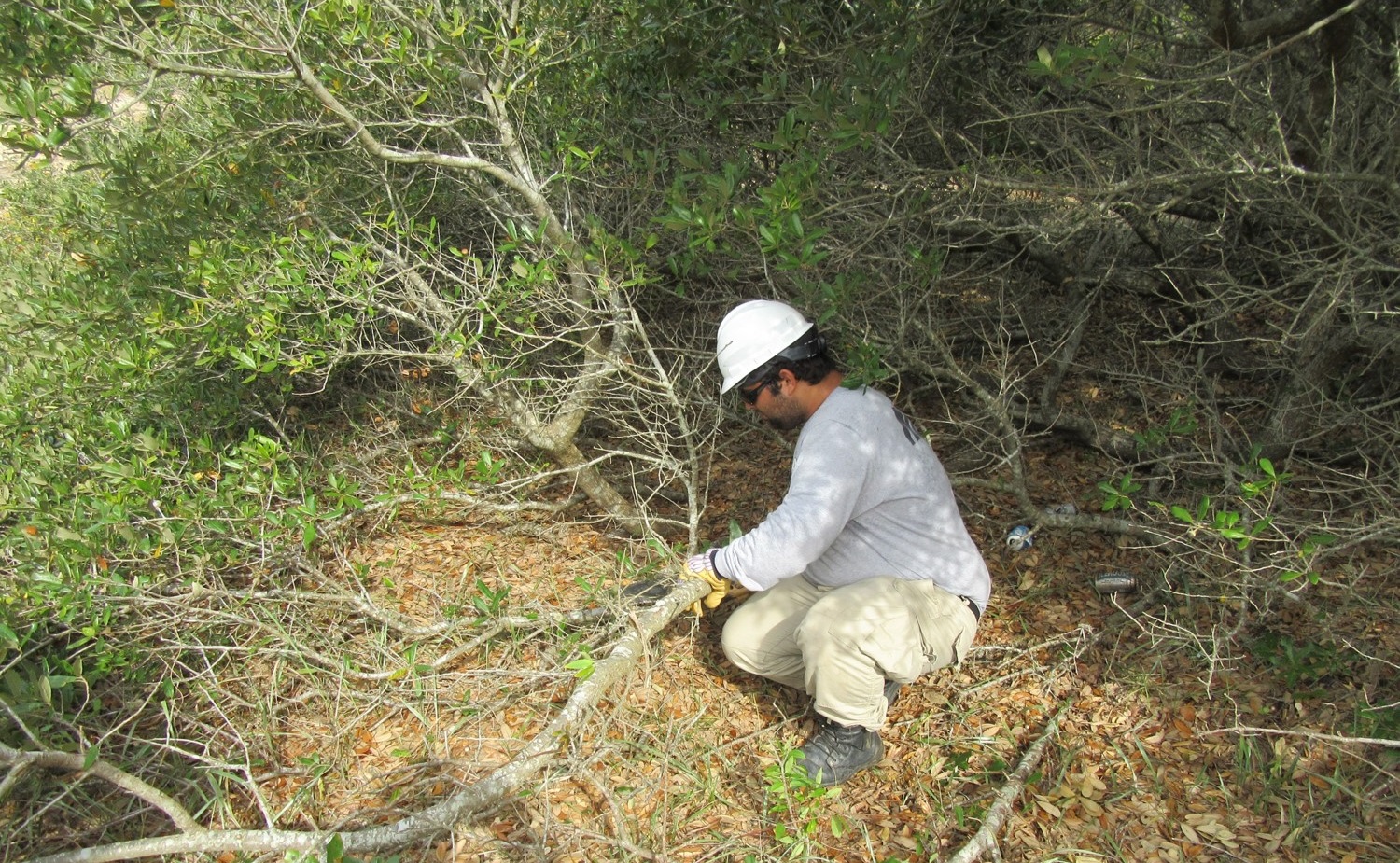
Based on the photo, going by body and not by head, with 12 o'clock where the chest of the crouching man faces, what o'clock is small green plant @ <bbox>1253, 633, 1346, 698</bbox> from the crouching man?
The small green plant is roughly at 6 o'clock from the crouching man.

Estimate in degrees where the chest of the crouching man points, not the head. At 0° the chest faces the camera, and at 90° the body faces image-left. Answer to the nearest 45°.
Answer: approximately 90°
